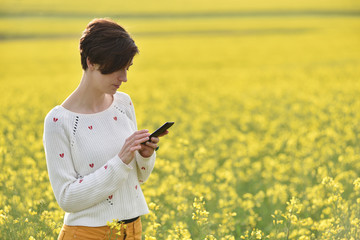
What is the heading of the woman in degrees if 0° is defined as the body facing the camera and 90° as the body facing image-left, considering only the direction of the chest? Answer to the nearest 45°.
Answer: approximately 315°
